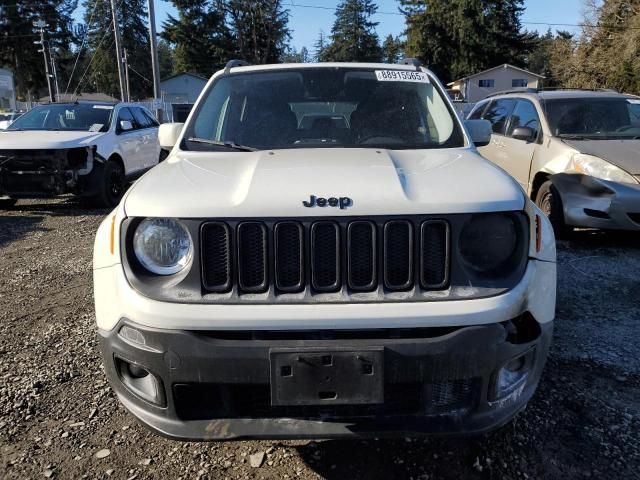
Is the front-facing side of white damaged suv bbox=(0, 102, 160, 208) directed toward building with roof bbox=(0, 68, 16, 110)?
no

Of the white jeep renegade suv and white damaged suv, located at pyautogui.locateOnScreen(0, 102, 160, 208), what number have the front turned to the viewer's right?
0

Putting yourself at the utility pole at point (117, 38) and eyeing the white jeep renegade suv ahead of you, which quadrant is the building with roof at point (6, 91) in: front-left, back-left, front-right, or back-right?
back-right

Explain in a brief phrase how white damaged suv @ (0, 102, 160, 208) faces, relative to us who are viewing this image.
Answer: facing the viewer and to the left of the viewer

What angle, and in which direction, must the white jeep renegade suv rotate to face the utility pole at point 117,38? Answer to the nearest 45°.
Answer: approximately 180°

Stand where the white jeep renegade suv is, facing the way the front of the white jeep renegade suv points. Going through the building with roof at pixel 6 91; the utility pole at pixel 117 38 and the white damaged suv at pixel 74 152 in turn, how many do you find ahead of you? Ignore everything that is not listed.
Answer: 0

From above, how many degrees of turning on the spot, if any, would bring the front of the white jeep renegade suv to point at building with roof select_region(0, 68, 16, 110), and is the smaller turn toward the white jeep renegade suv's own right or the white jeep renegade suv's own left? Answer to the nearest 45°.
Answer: approximately 135° to the white jeep renegade suv's own right

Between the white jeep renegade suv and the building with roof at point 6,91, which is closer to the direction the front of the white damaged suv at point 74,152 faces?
the white jeep renegade suv

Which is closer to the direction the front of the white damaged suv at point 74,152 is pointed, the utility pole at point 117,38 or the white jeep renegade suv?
the white jeep renegade suv

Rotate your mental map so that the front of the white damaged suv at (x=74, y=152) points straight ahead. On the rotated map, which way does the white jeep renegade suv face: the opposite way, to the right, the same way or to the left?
the same way

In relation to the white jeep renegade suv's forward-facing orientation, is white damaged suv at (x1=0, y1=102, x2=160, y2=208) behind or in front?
behind

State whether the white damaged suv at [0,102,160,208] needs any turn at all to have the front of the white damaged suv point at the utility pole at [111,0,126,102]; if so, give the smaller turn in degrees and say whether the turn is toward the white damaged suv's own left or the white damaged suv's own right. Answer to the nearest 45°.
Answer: approximately 135° to the white damaged suv's own right

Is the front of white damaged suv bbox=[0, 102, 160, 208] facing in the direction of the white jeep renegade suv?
no

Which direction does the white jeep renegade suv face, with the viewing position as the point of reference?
facing the viewer
